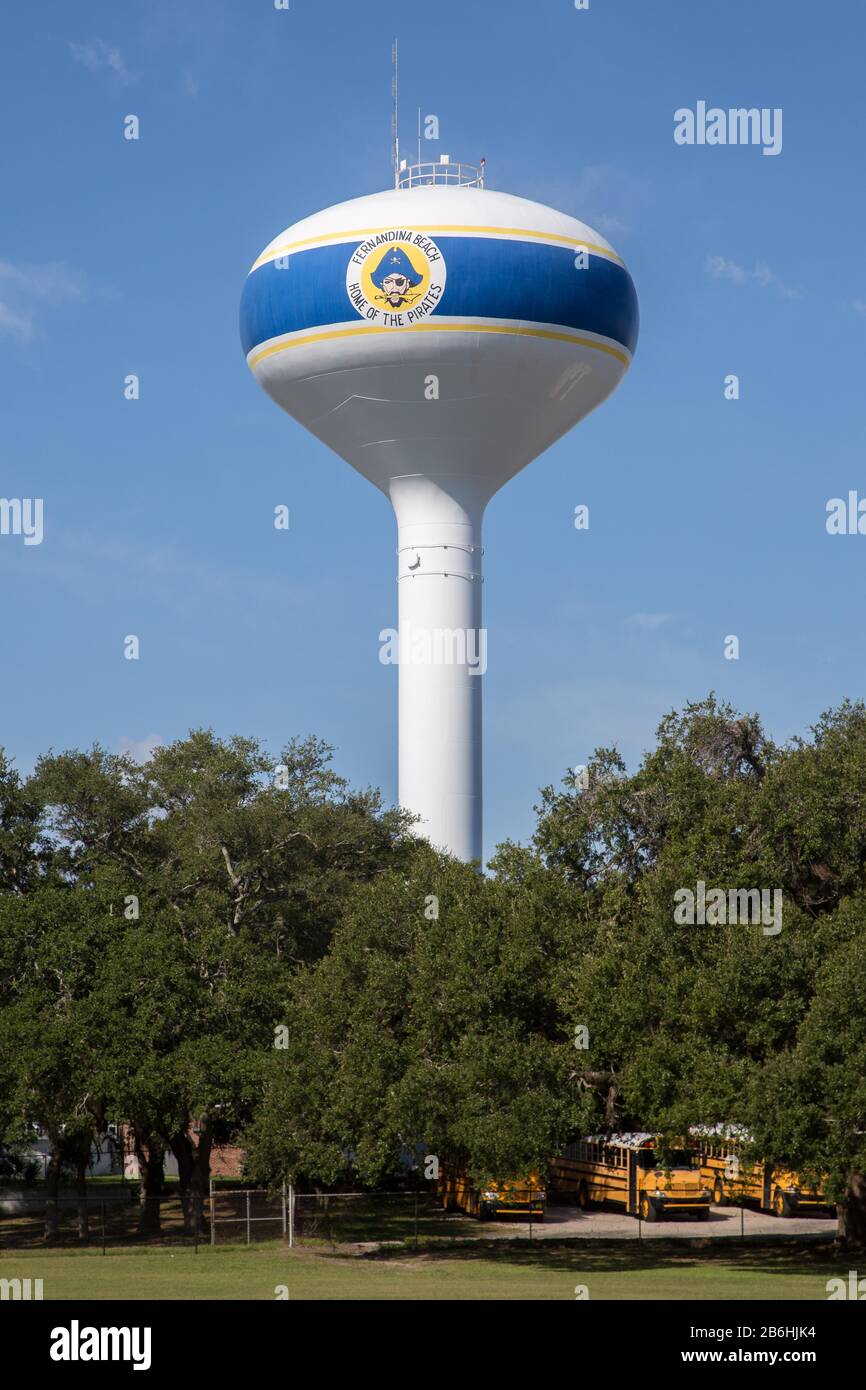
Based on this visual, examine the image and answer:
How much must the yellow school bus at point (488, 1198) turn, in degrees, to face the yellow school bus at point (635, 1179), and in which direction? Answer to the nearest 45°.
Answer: approximately 45° to its left

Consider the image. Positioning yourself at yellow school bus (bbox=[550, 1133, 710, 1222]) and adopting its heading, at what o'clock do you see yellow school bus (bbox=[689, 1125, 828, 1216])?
yellow school bus (bbox=[689, 1125, 828, 1216]) is roughly at 10 o'clock from yellow school bus (bbox=[550, 1133, 710, 1222]).

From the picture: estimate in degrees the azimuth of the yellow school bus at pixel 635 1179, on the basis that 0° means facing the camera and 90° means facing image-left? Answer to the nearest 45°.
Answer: approximately 315°

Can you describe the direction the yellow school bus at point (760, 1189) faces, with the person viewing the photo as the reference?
facing the viewer and to the right of the viewer

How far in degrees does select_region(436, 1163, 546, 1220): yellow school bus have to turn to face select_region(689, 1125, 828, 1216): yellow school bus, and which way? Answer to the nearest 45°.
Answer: approximately 45° to its left

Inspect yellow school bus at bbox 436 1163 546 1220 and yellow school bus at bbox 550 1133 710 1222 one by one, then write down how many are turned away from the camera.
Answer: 0
